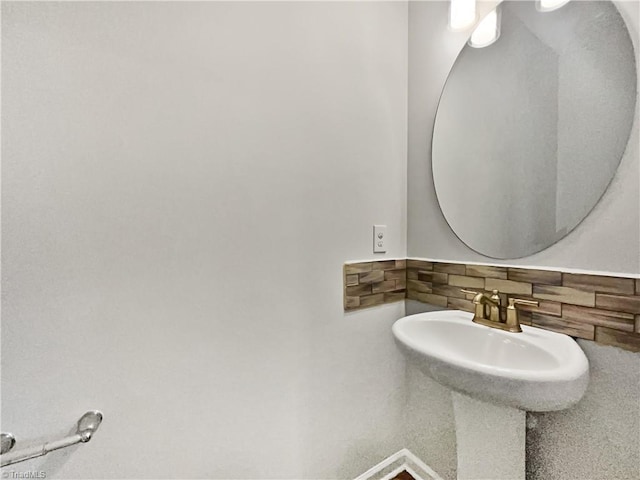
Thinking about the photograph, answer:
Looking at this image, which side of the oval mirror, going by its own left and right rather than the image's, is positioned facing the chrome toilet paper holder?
front

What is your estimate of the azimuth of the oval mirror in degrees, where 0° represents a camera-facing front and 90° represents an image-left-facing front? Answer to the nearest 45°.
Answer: approximately 45°

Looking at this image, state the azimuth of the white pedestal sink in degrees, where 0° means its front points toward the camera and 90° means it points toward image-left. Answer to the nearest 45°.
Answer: approximately 45°

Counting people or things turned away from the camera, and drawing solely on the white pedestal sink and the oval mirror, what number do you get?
0

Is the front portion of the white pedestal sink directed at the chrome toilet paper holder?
yes
